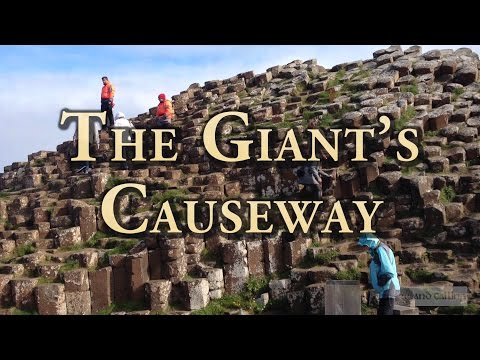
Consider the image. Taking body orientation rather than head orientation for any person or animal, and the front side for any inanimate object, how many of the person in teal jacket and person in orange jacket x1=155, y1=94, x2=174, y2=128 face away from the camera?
0

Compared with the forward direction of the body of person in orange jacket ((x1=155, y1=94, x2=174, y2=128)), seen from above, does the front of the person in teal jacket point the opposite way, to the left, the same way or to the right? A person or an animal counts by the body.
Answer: to the right

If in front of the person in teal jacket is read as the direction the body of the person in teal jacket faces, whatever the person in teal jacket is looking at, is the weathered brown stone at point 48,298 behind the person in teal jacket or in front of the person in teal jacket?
in front

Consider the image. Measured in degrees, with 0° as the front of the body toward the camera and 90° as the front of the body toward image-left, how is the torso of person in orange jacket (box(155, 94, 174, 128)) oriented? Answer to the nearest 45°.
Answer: approximately 45°

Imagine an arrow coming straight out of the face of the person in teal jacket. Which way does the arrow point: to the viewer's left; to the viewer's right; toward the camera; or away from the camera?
to the viewer's left

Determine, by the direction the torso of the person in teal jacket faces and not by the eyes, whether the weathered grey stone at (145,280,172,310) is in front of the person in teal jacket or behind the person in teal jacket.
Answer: in front

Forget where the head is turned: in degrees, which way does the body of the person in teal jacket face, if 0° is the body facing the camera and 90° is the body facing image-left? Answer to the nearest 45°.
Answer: approximately 90°
